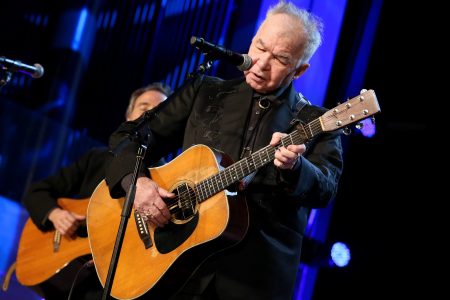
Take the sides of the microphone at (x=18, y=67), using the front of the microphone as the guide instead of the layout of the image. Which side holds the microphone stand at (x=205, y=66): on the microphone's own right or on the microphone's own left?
on the microphone's own right

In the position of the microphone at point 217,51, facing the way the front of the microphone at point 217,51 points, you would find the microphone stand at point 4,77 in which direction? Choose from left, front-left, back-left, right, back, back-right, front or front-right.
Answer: back-left

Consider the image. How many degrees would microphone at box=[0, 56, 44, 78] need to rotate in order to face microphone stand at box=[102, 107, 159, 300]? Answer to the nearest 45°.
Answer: approximately 90° to its right

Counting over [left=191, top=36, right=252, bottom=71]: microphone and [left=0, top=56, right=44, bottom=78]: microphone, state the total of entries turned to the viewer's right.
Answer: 2

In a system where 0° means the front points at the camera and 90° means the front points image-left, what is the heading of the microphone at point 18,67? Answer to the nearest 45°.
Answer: approximately 270°

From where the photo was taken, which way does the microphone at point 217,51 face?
to the viewer's right

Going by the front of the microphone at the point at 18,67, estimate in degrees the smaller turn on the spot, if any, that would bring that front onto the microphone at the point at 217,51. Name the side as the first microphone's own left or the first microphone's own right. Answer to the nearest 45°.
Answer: approximately 45° to the first microphone's own right

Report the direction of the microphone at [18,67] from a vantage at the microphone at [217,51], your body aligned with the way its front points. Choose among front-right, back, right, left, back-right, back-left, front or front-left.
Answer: back-left
